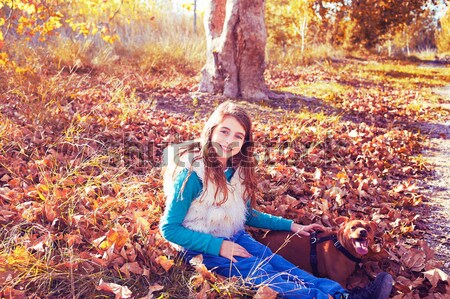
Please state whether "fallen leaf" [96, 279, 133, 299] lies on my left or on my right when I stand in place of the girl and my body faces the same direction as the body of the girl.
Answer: on my right

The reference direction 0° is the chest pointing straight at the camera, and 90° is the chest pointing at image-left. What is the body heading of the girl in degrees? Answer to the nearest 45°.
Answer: approximately 315°

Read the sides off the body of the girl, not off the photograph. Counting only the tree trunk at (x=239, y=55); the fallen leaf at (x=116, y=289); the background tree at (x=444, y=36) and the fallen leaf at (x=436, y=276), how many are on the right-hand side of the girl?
1

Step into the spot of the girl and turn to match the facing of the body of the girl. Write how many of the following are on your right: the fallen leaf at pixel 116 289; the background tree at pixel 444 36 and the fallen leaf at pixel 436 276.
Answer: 1

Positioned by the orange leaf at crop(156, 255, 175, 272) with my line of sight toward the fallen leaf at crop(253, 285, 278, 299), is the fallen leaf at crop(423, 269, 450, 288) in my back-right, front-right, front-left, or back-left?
front-left

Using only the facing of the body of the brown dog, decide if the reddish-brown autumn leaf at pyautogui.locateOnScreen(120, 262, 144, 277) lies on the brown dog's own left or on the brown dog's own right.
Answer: on the brown dog's own right

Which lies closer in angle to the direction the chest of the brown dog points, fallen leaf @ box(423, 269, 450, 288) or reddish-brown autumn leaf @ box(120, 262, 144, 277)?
the fallen leaf

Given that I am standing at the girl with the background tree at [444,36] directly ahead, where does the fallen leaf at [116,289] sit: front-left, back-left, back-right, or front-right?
back-left

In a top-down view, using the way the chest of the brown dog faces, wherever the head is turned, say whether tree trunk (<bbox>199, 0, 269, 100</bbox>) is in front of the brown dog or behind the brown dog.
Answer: behind

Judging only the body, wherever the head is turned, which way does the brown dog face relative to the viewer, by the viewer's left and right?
facing the viewer and to the right of the viewer

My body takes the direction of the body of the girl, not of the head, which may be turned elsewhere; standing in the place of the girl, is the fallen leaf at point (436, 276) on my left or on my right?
on my left

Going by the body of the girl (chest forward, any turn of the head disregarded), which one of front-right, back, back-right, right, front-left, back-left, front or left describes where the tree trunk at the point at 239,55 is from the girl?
back-left
